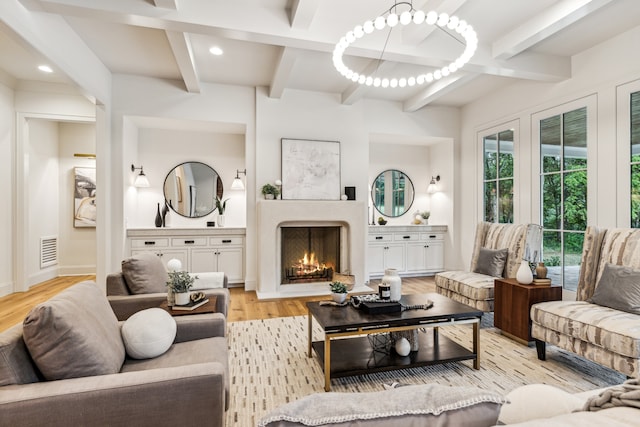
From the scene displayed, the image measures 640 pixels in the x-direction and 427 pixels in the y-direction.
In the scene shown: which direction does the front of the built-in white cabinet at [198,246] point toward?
toward the camera

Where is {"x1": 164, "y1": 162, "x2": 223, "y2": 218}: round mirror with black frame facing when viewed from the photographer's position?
facing the viewer

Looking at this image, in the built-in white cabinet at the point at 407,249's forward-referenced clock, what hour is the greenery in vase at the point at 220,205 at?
The greenery in vase is roughly at 2 o'clock from the built-in white cabinet.

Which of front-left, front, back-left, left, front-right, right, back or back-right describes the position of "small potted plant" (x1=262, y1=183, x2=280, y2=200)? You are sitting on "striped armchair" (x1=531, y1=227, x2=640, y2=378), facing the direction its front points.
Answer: front-right

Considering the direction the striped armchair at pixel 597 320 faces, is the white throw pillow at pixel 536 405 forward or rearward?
forward

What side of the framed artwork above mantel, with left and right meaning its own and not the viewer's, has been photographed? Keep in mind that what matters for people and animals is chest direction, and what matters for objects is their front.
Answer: front

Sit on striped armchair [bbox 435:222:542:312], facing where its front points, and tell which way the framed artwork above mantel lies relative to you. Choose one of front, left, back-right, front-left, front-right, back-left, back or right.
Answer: front-right

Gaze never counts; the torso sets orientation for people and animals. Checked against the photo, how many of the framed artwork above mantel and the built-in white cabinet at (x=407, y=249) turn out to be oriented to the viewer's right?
0

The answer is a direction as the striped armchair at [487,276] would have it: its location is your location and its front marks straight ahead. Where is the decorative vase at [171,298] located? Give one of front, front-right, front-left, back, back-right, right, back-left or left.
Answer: front

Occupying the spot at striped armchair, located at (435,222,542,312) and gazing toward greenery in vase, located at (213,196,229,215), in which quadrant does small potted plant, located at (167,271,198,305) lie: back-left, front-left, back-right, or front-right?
front-left

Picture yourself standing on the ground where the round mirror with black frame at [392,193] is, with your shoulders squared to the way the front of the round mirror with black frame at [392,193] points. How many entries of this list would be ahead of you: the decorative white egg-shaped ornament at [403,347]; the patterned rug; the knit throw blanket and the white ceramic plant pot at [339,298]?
4

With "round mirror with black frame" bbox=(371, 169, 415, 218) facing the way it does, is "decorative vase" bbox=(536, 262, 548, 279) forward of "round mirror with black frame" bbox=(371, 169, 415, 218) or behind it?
forward

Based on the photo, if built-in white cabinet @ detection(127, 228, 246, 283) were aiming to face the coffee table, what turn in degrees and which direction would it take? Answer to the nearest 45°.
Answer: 0° — it already faces it

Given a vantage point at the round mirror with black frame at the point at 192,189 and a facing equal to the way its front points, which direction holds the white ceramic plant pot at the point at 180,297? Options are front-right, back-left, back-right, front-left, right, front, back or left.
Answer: front

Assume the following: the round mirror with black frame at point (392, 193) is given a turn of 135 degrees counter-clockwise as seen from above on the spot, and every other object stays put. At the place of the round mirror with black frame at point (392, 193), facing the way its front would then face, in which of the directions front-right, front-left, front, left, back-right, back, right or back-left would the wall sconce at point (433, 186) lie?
front-right
